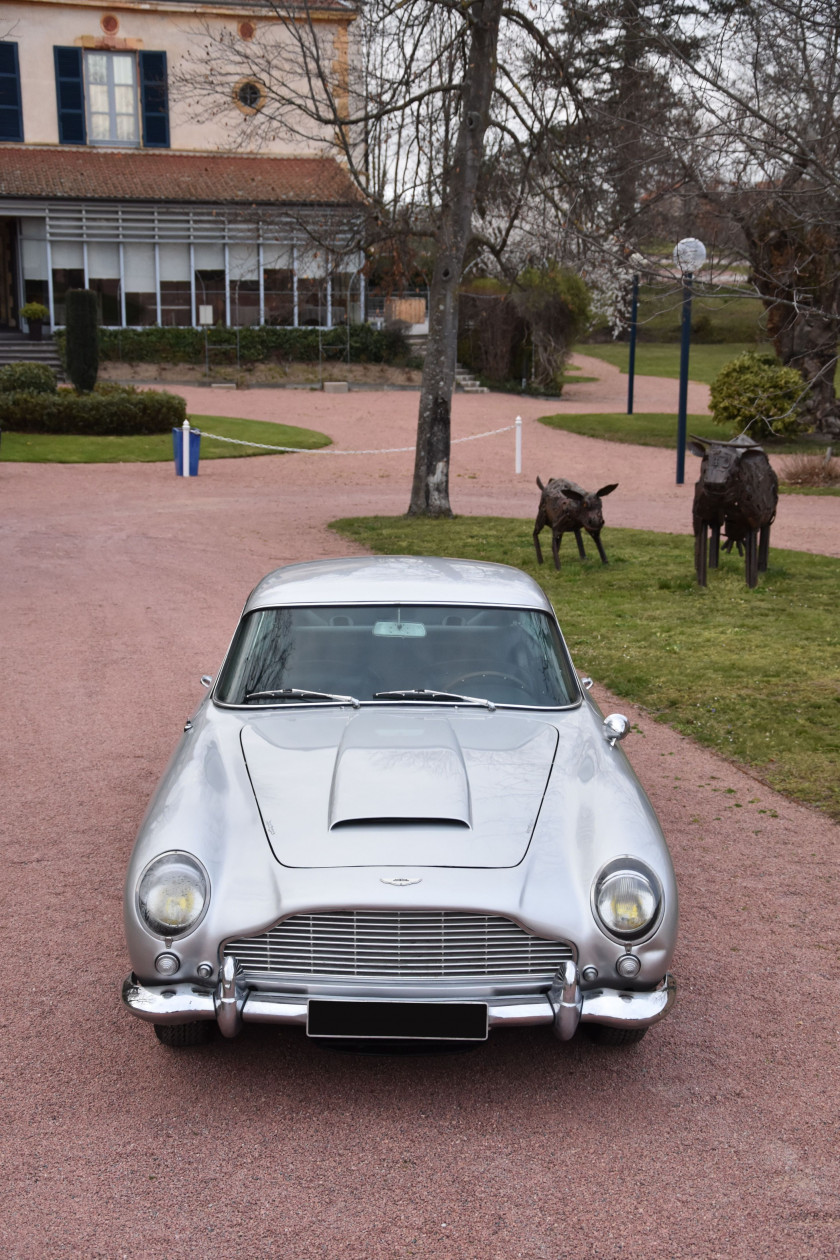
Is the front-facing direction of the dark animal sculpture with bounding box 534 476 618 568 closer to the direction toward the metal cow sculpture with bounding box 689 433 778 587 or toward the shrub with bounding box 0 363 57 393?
the metal cow sculpture

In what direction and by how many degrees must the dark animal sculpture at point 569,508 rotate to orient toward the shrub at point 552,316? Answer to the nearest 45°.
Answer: approximately 135° to its left

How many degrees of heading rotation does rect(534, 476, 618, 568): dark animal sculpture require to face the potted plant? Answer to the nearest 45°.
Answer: approximately 180°

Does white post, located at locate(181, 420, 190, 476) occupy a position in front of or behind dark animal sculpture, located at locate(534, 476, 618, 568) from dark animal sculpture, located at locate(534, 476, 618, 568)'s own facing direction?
behind

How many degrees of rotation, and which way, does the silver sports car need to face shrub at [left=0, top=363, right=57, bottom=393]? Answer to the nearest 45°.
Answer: approximately 180°

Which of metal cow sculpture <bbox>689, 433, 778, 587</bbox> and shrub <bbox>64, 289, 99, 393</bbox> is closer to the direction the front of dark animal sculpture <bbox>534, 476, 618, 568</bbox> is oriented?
the metal cow sculpture

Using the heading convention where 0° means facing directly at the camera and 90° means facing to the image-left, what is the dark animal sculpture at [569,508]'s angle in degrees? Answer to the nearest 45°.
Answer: approximately 315°

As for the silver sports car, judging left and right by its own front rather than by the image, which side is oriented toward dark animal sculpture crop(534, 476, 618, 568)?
back

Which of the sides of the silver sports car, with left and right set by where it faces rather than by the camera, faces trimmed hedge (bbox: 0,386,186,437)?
back
